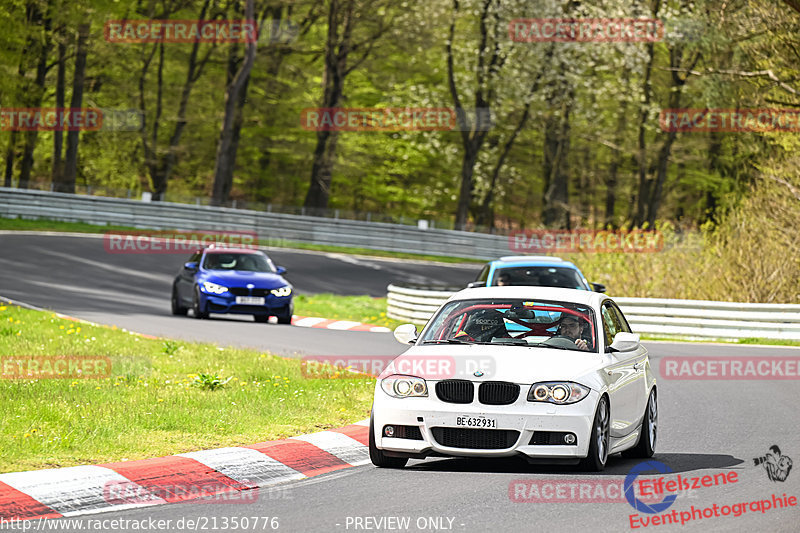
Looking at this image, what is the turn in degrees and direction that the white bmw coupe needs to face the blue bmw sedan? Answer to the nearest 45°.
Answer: approximately 180°

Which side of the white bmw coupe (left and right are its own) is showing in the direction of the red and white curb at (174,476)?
right

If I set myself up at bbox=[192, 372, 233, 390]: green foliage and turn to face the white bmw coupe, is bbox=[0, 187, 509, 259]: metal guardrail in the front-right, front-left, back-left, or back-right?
back-left

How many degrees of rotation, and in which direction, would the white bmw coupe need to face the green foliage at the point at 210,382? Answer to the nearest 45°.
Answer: approximately 135° to its right

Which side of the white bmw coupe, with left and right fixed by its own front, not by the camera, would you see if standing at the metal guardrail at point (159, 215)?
back

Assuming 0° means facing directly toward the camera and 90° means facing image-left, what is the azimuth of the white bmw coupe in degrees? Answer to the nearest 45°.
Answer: approximately 0°
